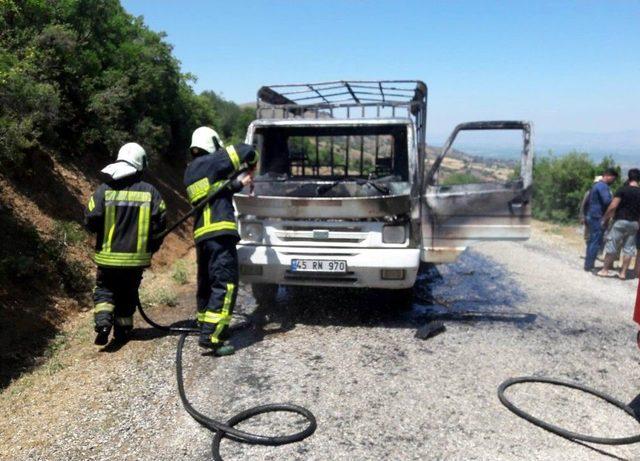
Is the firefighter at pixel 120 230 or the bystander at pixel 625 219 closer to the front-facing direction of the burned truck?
the firefighter

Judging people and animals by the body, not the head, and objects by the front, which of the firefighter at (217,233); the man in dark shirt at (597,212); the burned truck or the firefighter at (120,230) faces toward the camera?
the burned truck

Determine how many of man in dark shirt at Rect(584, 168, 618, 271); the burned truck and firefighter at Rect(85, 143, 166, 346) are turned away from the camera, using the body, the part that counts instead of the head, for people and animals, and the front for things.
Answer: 1

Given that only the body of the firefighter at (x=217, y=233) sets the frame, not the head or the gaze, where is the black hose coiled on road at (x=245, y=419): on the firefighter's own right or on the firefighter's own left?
on the firefighter's own right

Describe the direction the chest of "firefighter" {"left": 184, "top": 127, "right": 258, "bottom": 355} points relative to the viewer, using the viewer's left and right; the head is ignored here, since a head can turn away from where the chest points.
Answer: facing away from the viewer and to the right of the viewer

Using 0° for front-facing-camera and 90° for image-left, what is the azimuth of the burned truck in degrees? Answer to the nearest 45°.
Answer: approximately 0°

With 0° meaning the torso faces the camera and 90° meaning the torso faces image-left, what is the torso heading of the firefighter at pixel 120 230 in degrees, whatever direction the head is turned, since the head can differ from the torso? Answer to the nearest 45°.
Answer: approximately 180°

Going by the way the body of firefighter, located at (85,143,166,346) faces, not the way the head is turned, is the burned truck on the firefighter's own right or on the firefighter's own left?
on the firefighter's own right

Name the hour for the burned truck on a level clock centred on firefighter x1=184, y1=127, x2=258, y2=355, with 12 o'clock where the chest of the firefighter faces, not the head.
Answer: The burned truck is roughly at 1 o'clock from the firefighter.
